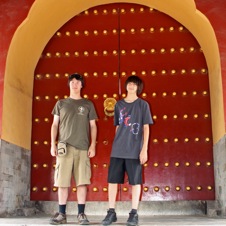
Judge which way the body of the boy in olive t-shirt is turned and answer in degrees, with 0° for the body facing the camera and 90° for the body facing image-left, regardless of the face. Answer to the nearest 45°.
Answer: approximately 0°

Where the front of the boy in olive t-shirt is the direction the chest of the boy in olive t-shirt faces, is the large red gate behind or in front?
behind
